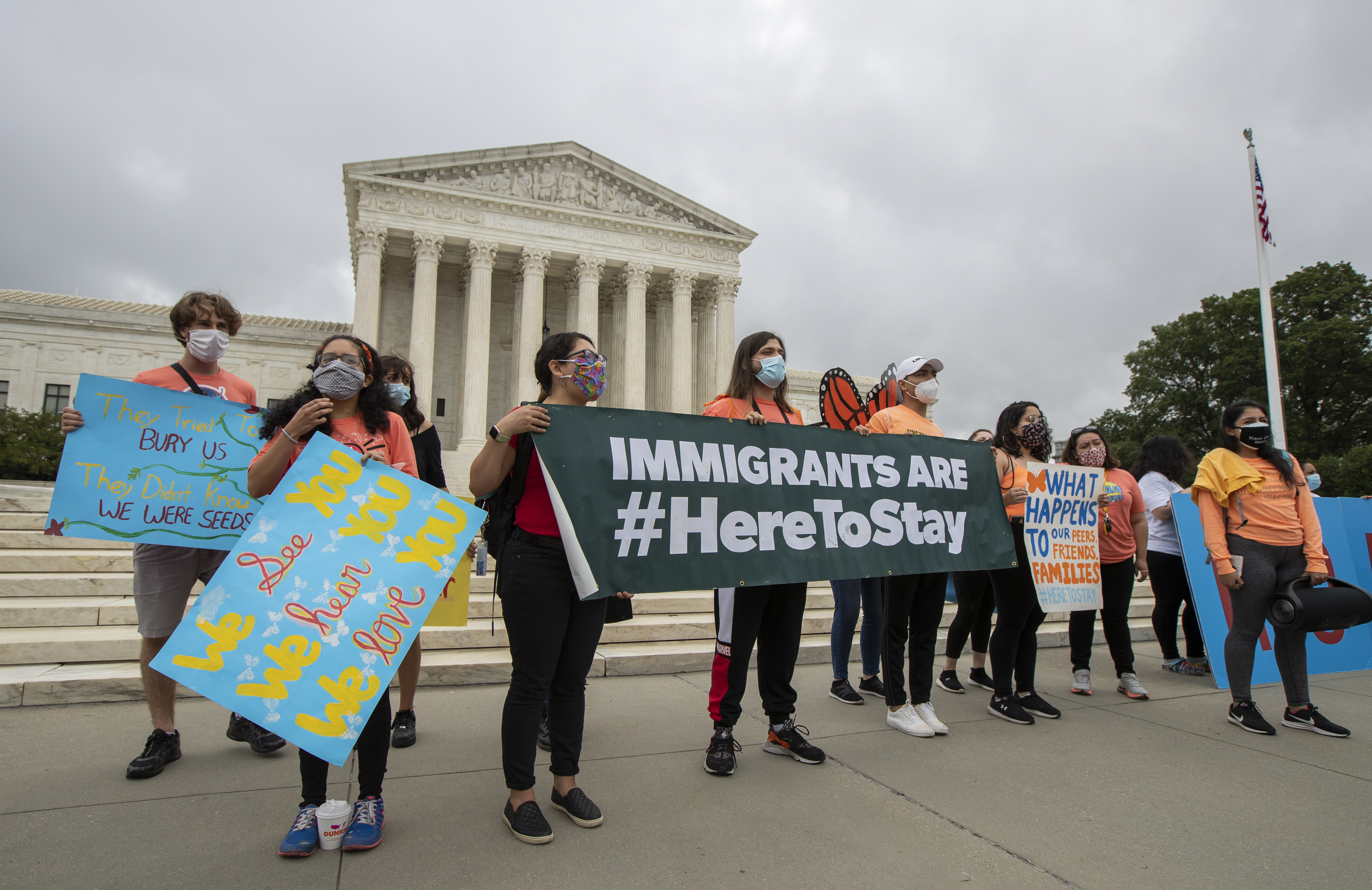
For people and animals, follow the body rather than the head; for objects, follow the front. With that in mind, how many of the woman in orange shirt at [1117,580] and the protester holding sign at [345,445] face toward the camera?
2

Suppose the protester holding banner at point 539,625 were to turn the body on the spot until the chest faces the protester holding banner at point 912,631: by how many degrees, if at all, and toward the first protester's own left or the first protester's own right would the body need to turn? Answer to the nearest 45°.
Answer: approximately 90° to the first protester's own left

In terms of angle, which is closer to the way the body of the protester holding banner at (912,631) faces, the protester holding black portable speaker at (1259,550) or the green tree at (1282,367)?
the protester holding black portable speaker

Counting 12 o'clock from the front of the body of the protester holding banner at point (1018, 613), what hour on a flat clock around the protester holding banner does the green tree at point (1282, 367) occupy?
The green tree is roughly at 8 o'clock from the protester holding banner.

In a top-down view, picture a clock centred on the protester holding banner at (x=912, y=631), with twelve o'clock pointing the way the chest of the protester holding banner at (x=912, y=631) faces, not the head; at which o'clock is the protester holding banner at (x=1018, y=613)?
the protester holding banner at (x=1018, y=613) is roughly at 9 o'clock from the protester holding banner at (x=912, y=631).

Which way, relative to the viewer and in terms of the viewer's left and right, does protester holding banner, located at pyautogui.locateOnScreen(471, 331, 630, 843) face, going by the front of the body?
facing the viewer and to the right of the viewer

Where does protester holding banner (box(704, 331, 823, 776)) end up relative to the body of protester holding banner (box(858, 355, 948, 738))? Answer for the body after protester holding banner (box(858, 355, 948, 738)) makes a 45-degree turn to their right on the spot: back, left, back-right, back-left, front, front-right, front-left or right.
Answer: front-right

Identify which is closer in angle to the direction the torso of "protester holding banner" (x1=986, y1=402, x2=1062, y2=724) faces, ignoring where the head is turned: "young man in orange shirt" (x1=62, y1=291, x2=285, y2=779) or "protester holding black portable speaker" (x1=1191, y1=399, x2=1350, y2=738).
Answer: the protester holding black portable speaker

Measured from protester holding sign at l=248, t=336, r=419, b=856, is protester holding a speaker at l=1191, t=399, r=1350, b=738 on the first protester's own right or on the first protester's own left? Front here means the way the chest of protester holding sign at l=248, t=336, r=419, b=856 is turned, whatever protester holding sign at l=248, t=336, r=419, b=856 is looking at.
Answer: on the first protester's own left

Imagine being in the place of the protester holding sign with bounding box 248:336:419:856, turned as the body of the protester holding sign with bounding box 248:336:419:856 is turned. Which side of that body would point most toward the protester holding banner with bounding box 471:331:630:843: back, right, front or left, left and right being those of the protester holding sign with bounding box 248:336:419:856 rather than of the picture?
left

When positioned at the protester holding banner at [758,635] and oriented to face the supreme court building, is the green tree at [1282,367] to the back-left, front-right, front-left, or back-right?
front-right

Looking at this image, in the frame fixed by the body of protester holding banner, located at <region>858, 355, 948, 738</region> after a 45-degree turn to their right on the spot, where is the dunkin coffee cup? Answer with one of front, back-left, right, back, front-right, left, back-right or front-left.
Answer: front-right

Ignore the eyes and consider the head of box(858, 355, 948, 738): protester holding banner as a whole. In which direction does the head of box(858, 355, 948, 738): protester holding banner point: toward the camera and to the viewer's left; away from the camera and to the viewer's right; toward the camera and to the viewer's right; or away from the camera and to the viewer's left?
toward the camera and to the viewer's right

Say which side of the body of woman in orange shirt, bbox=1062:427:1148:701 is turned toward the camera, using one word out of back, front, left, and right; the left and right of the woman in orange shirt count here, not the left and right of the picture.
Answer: front

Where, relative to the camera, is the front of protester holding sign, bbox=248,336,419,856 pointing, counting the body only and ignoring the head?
toward the camera
